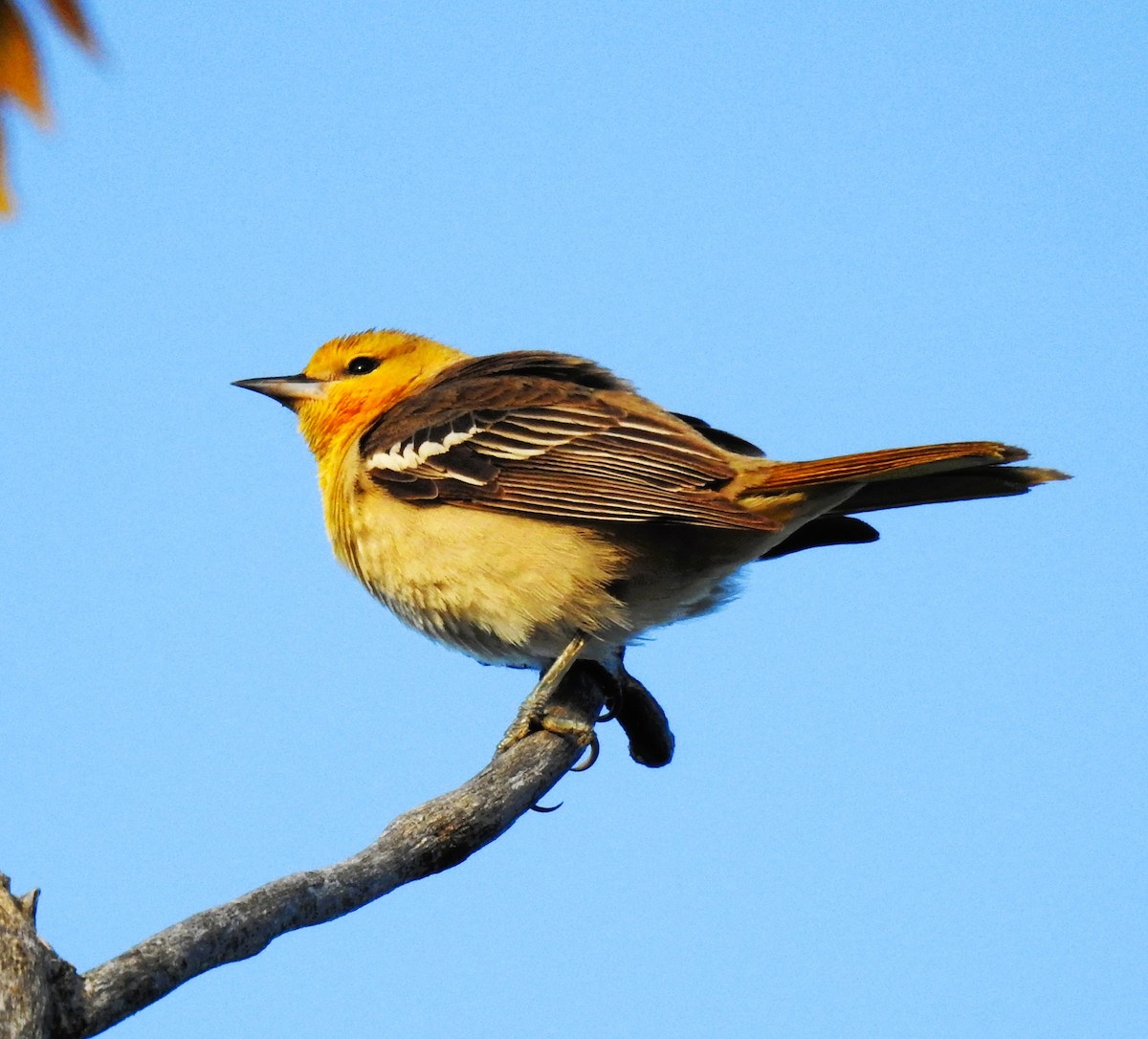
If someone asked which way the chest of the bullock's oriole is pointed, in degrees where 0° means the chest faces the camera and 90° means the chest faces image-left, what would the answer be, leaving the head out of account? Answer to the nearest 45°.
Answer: approximately 90°
